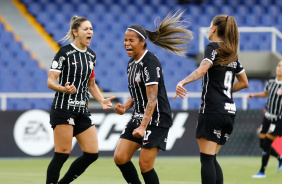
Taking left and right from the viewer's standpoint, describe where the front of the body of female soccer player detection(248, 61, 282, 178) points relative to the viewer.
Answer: facing the viewer and to the left of the viewer

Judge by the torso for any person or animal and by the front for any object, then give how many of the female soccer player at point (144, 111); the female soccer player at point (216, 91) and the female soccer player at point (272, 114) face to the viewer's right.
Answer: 0

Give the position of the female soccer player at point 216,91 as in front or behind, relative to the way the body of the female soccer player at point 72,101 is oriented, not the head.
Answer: in front

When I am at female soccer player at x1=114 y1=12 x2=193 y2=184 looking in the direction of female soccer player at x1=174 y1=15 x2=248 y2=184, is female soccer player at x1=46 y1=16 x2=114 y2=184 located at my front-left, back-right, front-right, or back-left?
back-left

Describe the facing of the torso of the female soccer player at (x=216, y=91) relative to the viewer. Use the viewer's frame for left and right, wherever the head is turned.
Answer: facing away from the viewer and to the left of the viewer

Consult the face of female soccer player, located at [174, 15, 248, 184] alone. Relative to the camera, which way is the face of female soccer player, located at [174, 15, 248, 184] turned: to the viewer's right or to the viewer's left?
to the viewer's left

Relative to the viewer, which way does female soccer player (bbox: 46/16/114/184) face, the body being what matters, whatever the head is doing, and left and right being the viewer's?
facing the viewer and to the right of the viewer

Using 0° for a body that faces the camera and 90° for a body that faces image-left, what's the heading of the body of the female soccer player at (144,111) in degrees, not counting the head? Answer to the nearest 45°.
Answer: approximately 45°

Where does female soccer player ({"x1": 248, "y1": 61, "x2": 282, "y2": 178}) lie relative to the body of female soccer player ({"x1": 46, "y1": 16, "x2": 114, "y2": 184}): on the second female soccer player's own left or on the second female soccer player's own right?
on the second female soccer player's own left

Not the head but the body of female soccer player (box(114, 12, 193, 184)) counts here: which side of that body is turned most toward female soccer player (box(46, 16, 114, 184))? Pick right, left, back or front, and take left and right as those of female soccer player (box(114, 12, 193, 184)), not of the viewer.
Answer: right

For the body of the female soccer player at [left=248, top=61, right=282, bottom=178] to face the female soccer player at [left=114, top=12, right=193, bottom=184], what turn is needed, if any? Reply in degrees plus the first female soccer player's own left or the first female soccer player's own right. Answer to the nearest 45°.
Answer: approximately 45° to the first female soccer player's own left

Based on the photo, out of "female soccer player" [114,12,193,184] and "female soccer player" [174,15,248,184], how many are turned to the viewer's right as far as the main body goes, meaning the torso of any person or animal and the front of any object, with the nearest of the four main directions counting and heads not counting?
0

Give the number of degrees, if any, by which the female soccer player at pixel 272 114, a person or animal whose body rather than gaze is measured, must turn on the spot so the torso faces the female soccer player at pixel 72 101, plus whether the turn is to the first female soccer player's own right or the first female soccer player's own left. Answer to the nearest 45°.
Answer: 0° — they already face them
